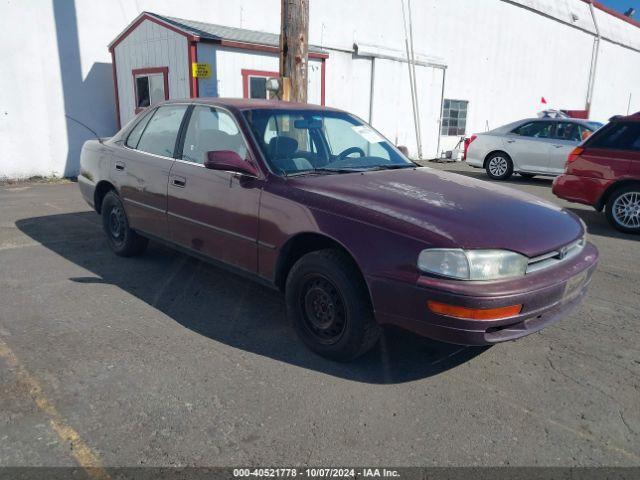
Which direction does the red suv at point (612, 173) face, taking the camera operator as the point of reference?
facing to the right of the viewer

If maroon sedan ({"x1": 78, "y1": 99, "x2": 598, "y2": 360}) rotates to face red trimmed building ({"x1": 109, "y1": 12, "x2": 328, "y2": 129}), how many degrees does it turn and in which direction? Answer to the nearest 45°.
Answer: approximately 180°

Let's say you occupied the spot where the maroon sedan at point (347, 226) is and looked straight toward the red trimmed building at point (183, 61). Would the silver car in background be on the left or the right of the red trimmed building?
right

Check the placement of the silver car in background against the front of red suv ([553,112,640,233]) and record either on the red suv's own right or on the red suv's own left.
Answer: on the red suv's own left

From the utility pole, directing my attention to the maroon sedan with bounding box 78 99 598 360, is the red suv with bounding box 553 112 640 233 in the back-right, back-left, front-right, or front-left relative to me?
front-left

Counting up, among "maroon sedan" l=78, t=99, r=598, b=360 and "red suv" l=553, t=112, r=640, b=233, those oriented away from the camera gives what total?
0

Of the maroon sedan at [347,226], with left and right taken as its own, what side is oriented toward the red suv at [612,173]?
left

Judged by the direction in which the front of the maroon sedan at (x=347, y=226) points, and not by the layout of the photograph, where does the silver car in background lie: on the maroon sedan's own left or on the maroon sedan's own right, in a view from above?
on the maroon sedan's own left

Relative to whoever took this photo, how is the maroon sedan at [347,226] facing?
facing the viewer and to the right of the viewer

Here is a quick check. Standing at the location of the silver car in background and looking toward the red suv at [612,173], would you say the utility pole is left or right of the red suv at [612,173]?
right

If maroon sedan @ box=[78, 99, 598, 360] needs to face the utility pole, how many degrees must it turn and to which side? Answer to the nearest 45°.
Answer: approximately 135° to its left
